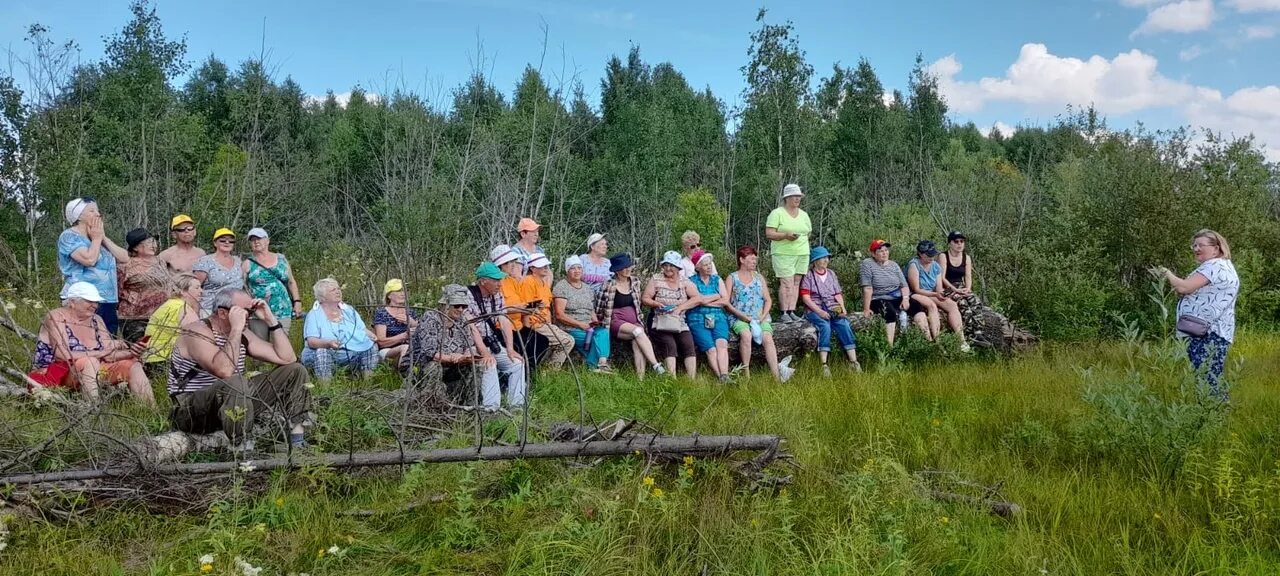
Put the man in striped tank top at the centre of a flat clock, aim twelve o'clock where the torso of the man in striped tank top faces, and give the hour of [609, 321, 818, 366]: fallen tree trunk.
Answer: The fallen tree trunk is roughly at 10 o'clock from the man in striped tank top.

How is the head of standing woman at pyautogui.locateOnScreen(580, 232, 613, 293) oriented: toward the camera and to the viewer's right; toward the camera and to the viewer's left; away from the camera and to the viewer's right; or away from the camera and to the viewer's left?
toward the camera and to the viewer's right

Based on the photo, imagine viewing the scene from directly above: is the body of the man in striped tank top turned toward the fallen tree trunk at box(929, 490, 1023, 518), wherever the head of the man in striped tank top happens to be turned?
yes

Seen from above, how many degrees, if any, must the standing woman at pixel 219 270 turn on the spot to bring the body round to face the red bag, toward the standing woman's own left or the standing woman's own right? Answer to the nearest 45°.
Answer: approximately 90° to the standing woman's own right

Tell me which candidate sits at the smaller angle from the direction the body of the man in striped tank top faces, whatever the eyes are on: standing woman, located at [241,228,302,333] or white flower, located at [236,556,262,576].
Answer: the white flower

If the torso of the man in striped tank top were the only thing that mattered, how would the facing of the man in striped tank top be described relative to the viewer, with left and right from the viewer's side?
facing the viewer and to the right of the viewer

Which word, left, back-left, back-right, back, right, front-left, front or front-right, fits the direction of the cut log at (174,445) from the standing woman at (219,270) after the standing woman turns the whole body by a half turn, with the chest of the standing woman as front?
back-left

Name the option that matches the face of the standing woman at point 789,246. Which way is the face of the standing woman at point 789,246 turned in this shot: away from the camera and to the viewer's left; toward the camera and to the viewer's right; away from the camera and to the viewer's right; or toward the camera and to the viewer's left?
toward the camera and to the viewer's right

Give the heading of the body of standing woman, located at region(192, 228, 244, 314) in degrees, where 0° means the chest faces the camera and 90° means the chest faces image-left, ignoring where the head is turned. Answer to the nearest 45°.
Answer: approximately 315°

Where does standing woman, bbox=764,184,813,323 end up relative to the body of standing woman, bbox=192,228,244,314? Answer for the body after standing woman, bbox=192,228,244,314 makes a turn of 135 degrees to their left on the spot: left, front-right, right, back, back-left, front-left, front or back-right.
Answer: right

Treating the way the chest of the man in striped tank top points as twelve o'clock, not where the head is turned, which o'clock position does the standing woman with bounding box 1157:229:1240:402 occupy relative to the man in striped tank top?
The standing woman is roughly at 11 o'clock from the man in striped tank top.

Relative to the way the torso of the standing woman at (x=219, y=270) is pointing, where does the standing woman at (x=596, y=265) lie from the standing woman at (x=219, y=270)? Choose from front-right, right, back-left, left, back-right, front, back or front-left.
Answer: front-left
